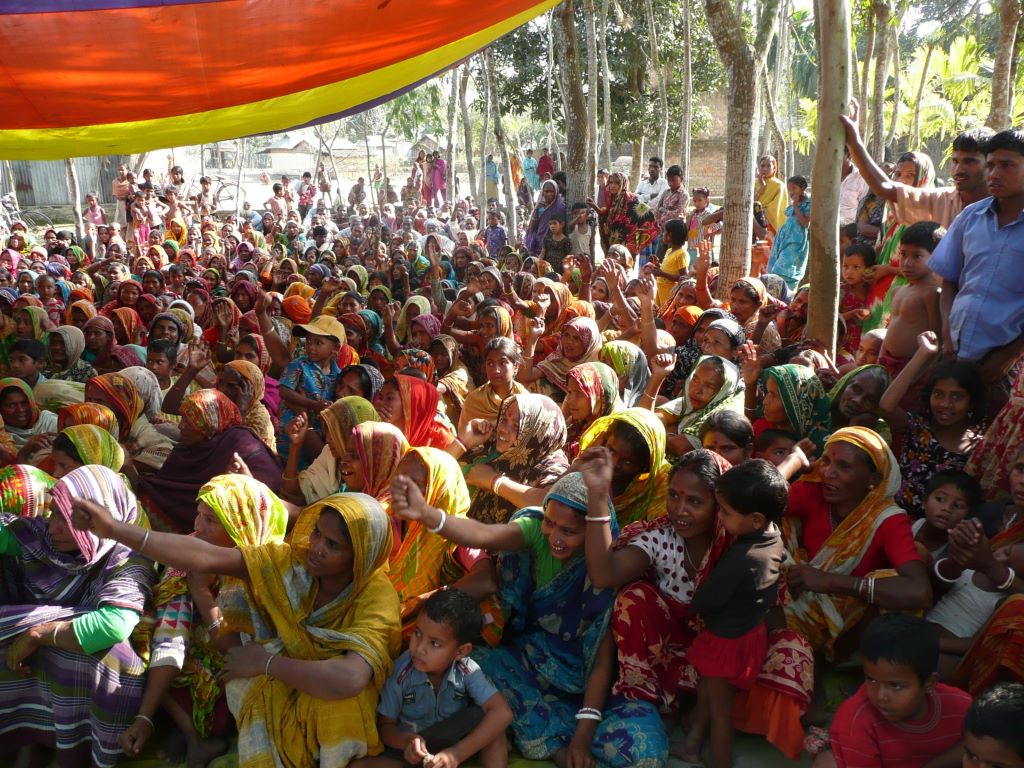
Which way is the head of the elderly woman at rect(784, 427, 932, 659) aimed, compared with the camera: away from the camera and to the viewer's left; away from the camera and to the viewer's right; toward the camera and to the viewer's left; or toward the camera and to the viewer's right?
toward the camera and to the viewer's left

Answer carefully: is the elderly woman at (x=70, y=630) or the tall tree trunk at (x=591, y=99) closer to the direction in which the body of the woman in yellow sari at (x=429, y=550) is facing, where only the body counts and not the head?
the elderly woman

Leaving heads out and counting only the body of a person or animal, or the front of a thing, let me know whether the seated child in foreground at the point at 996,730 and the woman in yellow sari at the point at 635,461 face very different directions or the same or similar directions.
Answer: same or similar directions

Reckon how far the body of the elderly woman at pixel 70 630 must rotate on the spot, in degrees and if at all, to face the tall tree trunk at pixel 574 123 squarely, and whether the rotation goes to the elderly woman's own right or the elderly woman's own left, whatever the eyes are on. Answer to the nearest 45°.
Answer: approximately 180°

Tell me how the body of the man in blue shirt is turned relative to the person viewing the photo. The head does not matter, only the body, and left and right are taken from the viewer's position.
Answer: facing the viewer and to the left of the viewer

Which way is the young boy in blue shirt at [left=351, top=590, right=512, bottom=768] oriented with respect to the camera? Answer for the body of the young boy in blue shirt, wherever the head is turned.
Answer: toward the camera

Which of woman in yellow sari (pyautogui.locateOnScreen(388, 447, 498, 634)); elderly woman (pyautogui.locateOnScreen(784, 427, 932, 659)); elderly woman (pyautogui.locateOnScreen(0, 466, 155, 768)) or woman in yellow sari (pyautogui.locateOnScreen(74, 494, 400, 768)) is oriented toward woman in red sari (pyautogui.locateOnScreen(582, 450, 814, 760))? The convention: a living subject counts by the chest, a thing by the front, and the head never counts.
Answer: elderly woman (pyautogui.locateOnScreen(784, 427, 932, 659))

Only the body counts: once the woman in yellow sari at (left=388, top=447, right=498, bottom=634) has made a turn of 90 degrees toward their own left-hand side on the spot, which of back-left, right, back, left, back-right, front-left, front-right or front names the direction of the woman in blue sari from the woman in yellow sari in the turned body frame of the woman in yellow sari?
front

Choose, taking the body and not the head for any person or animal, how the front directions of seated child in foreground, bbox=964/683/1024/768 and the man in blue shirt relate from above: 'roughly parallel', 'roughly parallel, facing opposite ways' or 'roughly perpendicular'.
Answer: roughly parallel

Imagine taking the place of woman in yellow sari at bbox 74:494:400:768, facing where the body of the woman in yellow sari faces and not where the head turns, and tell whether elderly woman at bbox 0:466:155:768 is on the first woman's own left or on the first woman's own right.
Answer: on the first woman's own right

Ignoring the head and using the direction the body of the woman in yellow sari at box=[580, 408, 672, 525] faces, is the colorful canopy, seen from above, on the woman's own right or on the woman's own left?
on the woman's own right

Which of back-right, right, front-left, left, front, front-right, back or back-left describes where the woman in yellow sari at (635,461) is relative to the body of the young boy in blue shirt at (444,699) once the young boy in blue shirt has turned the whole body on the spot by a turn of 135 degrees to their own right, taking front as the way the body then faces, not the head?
right

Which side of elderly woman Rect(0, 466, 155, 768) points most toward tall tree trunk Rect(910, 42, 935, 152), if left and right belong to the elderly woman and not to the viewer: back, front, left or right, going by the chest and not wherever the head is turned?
back

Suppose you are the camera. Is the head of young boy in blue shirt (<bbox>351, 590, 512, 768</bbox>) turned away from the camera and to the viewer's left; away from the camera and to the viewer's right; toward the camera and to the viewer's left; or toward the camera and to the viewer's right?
toward the camera and to the viewer's left

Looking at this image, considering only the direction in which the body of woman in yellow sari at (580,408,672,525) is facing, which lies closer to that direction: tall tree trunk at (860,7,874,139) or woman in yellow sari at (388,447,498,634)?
the woman in yellow sari
